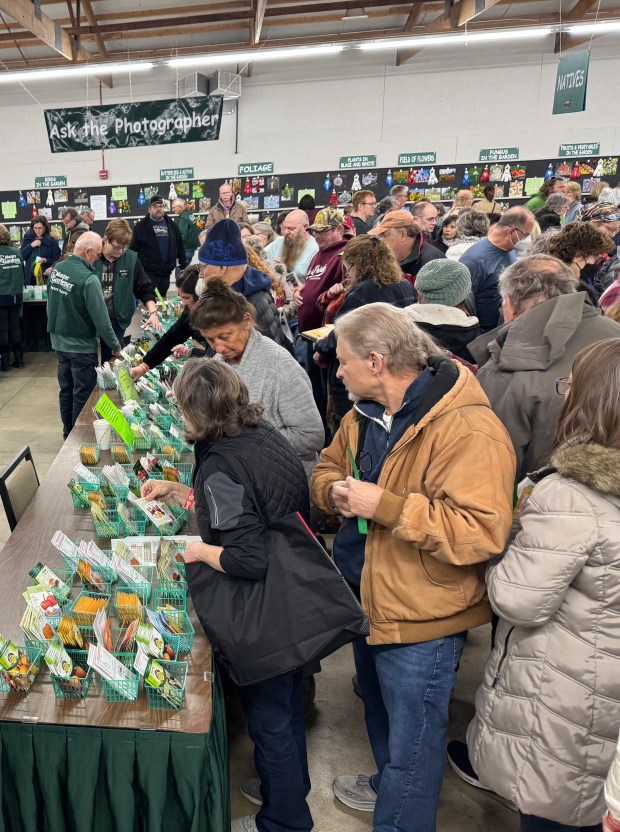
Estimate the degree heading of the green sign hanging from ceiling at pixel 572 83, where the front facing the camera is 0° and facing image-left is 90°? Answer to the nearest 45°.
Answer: approximately 45°

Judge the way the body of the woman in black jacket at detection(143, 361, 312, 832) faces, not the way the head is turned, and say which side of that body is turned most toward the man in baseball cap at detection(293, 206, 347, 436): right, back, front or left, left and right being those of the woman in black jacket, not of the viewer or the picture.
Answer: right

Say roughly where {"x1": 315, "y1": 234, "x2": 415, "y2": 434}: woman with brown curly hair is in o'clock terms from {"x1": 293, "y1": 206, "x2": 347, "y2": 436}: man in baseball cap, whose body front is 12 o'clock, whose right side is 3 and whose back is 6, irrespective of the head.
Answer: The woman with brown curly hair is roughly at 10 o'clock from the man in baseball cap.

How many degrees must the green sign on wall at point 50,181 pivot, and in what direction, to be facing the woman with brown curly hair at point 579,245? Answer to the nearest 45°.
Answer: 0° — it already faces them

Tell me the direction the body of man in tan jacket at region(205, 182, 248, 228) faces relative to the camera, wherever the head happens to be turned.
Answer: toward the camera

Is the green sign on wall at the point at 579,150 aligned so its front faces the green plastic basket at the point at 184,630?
yes

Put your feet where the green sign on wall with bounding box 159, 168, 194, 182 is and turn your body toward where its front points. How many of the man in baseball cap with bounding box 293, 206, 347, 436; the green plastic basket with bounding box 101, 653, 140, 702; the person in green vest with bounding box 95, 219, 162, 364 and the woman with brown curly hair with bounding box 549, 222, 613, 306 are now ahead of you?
4

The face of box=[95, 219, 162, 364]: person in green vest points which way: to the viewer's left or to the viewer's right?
to the viewer's right

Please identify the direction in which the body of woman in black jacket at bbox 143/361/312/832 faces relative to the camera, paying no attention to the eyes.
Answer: to the viewer's left

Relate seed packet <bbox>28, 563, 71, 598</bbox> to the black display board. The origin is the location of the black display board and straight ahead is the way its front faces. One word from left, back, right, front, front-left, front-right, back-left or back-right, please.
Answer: front

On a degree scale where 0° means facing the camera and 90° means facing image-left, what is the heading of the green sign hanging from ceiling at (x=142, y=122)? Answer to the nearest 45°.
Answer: approximately 0°

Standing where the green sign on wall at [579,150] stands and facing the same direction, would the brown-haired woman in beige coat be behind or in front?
in front

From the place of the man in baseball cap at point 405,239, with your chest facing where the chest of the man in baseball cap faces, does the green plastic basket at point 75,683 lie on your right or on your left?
on your left

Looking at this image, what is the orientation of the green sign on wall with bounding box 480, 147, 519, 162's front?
toward the camera

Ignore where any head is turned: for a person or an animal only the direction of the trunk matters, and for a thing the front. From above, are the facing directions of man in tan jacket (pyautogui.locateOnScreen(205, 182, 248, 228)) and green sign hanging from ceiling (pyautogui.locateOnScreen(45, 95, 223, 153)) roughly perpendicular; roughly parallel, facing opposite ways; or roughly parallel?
roughly parallel

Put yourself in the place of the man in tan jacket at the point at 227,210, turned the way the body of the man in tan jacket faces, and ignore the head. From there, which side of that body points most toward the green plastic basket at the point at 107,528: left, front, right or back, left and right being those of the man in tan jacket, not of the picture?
front

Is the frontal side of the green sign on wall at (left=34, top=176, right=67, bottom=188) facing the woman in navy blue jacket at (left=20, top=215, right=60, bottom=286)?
yes

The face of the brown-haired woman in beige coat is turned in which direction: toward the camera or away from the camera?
away from the camera
